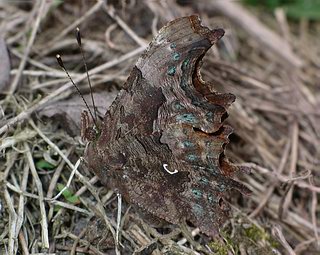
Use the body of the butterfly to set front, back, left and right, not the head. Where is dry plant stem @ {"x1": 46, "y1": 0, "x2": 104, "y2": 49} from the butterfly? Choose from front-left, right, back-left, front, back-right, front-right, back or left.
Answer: front-right

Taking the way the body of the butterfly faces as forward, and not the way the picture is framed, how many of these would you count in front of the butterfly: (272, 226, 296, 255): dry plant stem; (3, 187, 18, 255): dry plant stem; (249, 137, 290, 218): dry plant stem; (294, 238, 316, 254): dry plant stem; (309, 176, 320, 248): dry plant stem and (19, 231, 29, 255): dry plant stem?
2

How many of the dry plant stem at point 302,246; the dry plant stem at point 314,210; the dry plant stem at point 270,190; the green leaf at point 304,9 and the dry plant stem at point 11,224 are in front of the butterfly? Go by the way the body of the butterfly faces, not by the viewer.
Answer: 1

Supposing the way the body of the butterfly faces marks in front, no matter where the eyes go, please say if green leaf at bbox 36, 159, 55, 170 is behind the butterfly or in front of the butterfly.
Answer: in front

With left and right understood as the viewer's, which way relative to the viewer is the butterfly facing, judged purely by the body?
facing to the left of the viewer

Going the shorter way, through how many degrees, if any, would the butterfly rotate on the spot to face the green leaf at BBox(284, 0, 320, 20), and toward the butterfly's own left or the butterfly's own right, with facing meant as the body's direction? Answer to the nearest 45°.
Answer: approximately 135° to the butterfly's own right

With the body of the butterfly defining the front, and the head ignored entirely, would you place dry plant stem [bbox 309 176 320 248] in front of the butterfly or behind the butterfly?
behind

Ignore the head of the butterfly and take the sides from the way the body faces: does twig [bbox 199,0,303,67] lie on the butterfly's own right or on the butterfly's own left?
on the butterfly's own right

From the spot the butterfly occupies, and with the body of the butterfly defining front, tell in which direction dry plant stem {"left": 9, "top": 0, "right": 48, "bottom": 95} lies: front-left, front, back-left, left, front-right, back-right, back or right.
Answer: front-right
